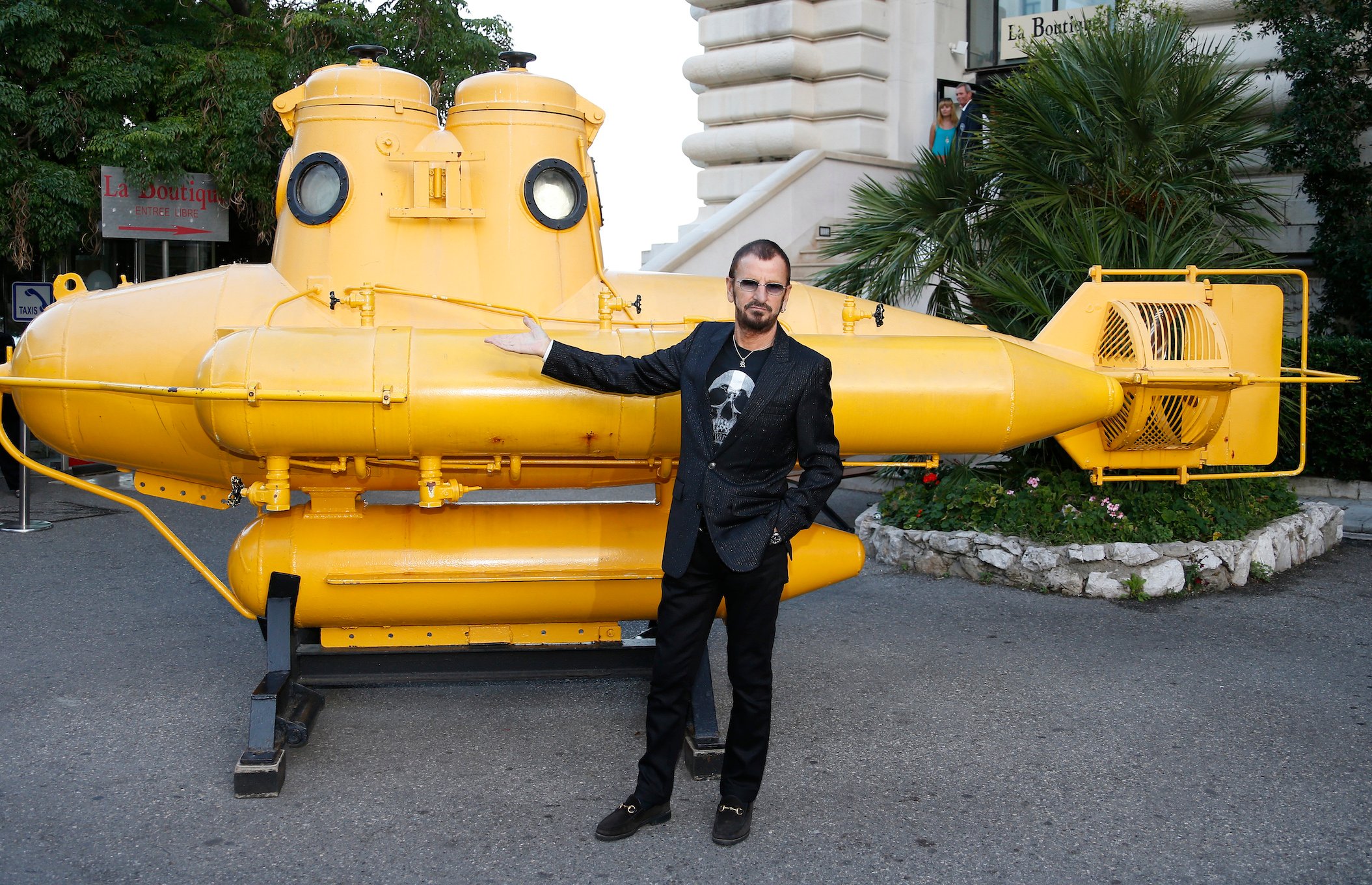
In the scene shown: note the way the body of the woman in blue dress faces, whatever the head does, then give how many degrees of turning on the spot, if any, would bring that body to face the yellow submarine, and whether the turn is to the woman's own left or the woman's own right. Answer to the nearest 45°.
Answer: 0° — they already face it

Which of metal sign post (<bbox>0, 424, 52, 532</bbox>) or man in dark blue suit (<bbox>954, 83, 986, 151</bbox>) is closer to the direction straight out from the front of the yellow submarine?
the metal sign post

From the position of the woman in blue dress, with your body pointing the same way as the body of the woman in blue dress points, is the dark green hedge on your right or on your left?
on your left

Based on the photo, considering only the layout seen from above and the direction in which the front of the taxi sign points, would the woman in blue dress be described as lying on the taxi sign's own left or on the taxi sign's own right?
on the taxi sign's own left

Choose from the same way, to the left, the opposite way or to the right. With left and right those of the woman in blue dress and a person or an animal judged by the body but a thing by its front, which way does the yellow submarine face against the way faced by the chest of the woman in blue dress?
to the right

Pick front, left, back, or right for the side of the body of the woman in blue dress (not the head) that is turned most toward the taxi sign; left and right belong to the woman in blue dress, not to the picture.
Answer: right

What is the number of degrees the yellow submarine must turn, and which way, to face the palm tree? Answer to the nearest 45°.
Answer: approximately 135° to its right

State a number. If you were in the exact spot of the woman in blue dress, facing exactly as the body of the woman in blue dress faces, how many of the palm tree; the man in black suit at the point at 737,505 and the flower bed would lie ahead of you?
3

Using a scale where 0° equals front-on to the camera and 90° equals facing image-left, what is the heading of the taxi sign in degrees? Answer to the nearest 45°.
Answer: approximately 0°

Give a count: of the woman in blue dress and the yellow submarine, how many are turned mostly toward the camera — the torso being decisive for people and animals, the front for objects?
1

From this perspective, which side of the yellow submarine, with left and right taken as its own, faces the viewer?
left
